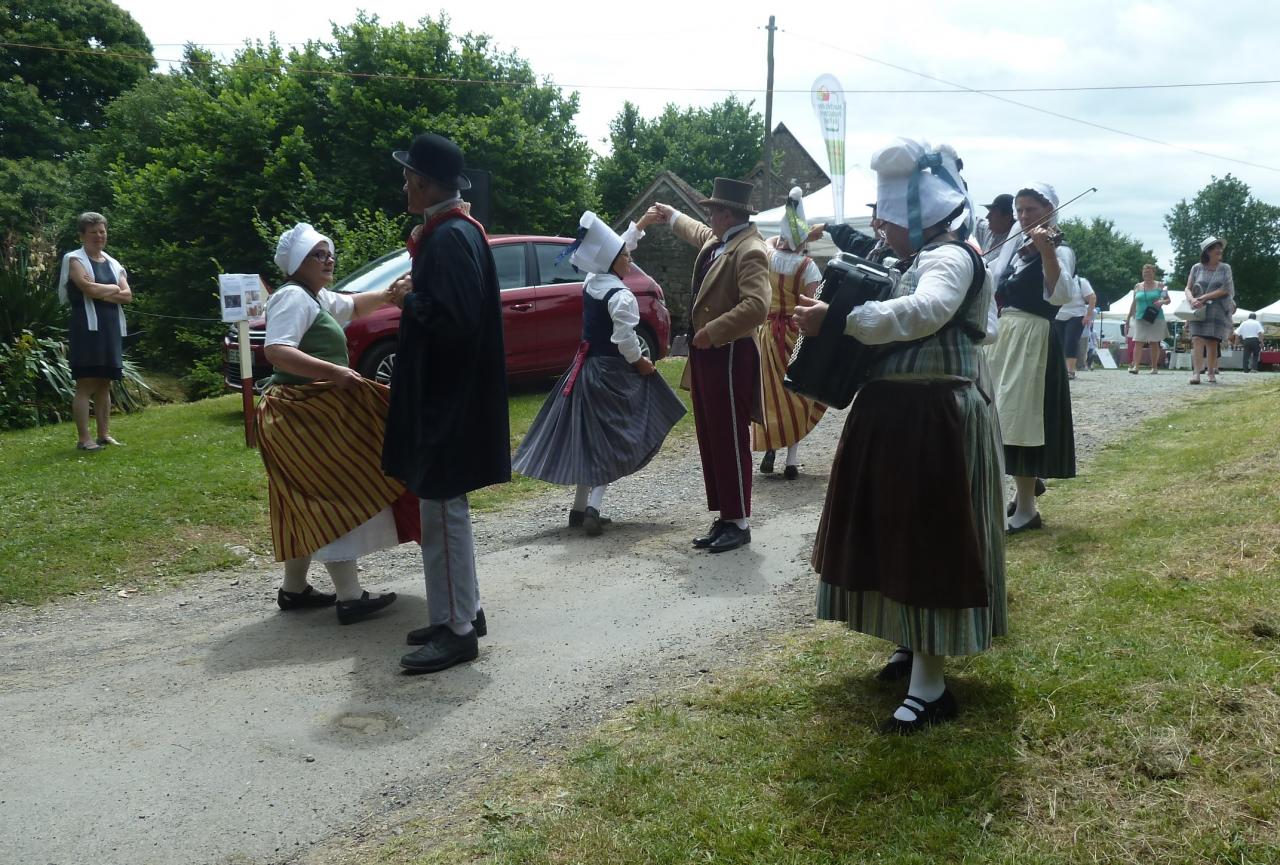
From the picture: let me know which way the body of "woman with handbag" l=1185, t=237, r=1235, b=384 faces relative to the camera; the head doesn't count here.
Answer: toward the camera

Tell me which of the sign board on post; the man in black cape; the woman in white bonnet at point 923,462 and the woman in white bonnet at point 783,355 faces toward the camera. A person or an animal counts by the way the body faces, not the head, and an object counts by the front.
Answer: the sign board on post

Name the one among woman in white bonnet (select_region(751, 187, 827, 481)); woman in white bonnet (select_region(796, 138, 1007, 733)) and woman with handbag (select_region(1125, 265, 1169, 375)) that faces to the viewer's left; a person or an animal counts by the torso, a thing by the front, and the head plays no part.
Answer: woman in white bonnet (select_region(796, 138, 1007, 733))

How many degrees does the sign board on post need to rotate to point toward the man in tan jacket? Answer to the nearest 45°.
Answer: approximately 45° to its left

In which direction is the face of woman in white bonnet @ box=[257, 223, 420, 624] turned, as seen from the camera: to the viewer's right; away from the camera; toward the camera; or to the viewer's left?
to the viewer's right

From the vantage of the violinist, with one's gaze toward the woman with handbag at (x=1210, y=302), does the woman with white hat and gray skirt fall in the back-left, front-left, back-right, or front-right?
back-left

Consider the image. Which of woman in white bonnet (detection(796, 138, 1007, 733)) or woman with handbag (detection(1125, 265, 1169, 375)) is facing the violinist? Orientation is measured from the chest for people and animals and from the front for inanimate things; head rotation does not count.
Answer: the woman with handbag

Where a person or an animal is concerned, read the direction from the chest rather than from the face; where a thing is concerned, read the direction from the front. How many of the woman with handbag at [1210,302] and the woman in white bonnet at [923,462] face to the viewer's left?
1

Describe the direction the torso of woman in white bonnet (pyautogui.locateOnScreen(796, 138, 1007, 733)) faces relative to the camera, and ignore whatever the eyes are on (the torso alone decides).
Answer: to the viewer's left

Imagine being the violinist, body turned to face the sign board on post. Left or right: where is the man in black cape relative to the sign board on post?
left

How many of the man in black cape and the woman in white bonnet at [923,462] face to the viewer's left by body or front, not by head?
2

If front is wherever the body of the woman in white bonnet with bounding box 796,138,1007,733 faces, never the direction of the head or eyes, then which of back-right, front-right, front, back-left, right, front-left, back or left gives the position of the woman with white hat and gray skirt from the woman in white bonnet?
front-right

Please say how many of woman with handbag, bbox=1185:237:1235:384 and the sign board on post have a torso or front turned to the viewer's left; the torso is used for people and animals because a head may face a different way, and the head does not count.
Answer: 0

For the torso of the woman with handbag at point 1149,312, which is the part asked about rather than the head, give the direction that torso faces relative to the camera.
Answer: toward the camera

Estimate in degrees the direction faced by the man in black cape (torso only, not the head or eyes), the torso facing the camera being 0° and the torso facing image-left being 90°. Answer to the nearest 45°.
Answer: approximately 90°

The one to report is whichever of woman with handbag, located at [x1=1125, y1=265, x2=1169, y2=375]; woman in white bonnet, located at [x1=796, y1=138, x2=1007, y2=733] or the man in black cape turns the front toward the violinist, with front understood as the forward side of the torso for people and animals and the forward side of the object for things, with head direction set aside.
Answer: the woman with handbag
